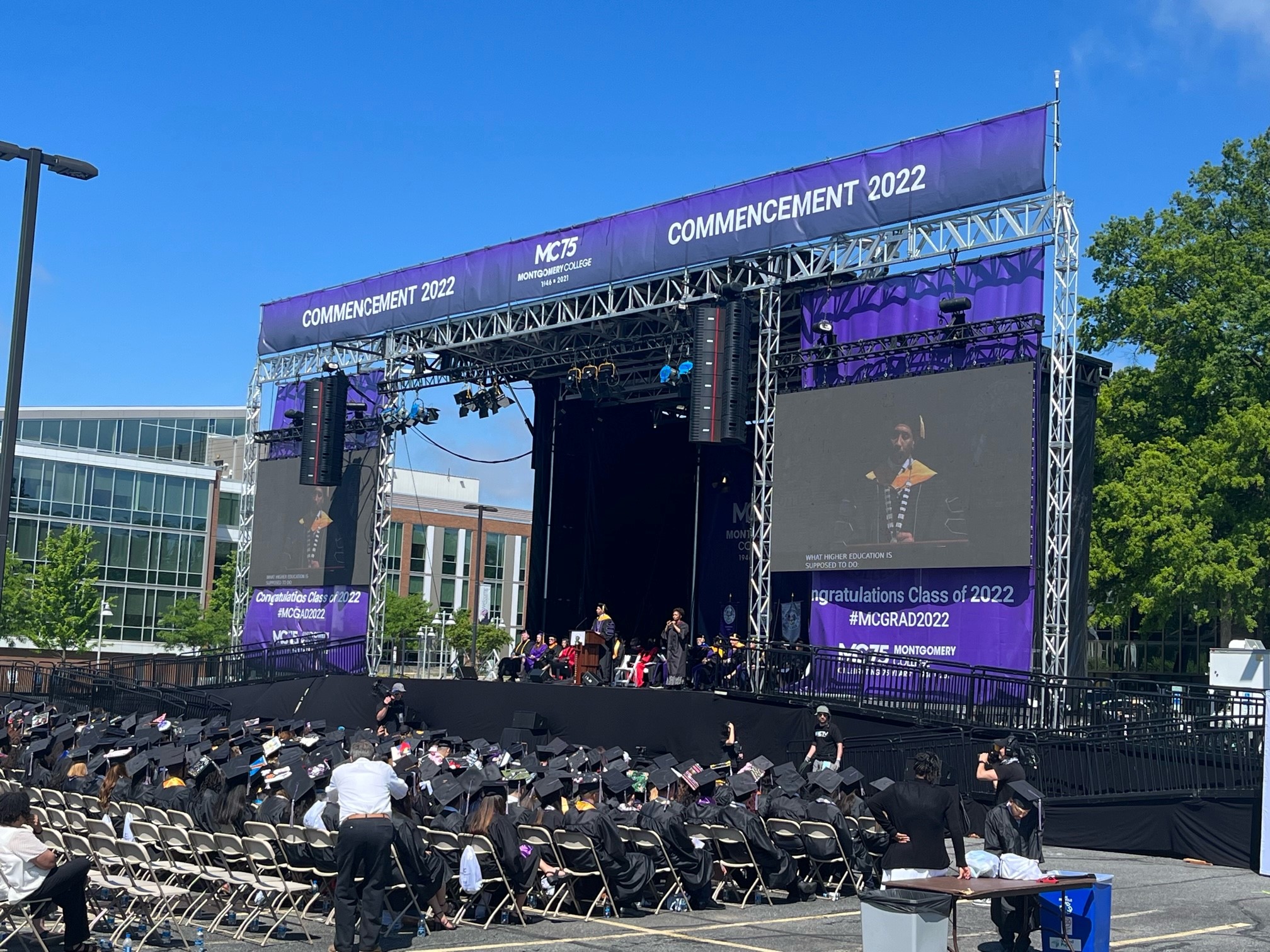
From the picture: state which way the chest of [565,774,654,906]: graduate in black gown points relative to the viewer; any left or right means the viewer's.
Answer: facing away from the viewer and to the right of the viewer

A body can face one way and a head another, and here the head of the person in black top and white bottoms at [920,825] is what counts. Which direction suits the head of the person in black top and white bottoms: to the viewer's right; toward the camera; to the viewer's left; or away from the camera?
away from the camera

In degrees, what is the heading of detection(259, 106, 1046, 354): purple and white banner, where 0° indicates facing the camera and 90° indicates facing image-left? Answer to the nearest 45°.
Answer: approximately 45°

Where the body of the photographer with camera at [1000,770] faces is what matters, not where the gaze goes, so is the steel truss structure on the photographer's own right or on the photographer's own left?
on the photographer's own right

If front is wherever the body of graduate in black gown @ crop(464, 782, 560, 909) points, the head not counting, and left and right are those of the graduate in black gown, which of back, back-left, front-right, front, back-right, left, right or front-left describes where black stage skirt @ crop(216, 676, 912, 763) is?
front-left

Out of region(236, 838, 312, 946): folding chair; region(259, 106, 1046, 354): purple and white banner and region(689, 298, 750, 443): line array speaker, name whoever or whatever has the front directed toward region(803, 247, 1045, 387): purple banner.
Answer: the folding chair

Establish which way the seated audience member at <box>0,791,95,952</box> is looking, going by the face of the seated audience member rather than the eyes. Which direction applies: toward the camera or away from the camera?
away from the camera

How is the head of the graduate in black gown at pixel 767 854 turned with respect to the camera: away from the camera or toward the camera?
away from the camera

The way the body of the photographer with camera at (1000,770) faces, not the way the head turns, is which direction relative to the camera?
to the viewer's left

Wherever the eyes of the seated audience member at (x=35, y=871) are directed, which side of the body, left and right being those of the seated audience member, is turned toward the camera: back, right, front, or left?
right

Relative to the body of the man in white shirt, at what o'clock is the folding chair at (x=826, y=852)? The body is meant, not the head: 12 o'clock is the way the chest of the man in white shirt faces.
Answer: The folding chair is roughly at 2 o'clock from the man in white shirt.

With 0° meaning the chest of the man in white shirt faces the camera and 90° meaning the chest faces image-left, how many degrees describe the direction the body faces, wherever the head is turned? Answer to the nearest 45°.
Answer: approximately 180°

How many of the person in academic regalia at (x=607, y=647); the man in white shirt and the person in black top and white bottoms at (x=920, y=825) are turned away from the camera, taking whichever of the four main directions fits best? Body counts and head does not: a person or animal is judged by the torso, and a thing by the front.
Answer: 2

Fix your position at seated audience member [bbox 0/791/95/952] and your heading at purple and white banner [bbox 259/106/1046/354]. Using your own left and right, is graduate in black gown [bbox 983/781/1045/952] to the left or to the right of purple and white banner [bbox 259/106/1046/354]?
right

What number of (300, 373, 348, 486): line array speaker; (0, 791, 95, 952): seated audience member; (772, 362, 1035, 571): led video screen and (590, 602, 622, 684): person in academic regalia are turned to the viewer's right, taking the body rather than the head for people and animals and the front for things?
1

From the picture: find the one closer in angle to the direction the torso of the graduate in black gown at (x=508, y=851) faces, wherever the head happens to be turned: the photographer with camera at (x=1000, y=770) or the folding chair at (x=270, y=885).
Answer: the photographer with camera

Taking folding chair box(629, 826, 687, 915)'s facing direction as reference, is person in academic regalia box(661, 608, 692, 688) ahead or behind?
ahead

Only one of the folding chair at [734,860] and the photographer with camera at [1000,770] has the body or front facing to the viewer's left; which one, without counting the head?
the photographer with camera

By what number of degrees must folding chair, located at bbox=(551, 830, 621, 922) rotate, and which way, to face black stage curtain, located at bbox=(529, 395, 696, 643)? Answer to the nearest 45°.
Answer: approximately 45° to its left
